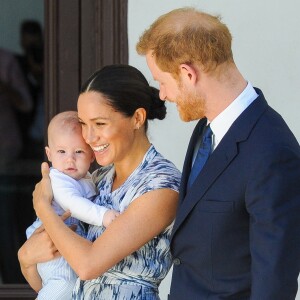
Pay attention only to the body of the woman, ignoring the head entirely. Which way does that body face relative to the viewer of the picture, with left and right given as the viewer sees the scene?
facing the viewer and to the left of the viewer

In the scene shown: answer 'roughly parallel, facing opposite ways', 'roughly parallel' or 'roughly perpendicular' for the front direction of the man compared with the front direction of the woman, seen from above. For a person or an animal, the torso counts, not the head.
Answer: roughly parallel

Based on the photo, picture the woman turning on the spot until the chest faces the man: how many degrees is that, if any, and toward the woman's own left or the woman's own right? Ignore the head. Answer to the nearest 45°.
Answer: approximately 90° to the woman's own left

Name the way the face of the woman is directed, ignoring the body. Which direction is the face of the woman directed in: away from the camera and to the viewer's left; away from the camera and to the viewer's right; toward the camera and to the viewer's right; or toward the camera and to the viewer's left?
toward the camera and to the viewer's left

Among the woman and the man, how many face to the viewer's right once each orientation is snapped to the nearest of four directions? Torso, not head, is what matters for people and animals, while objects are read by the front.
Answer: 0

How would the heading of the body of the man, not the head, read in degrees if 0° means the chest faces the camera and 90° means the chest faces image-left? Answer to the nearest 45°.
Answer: approximately 45°
